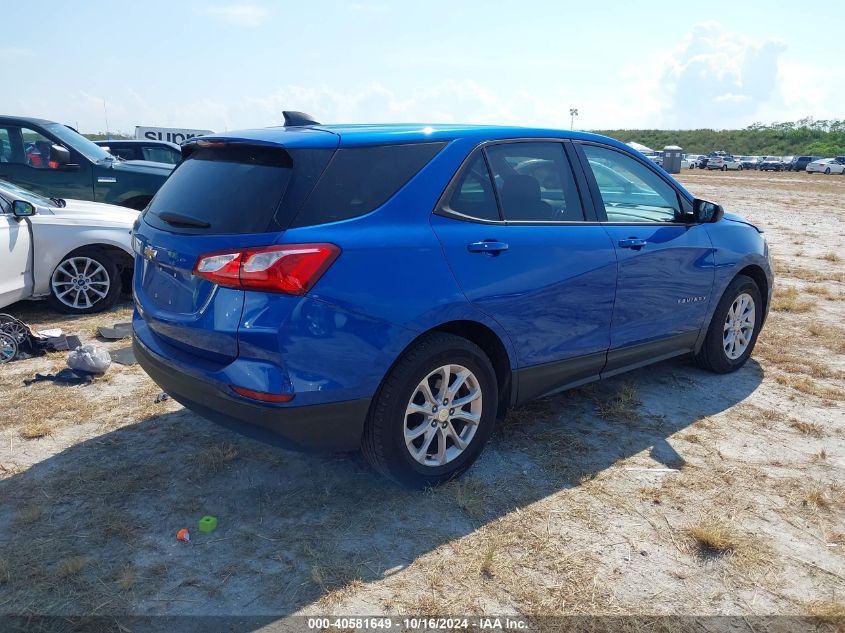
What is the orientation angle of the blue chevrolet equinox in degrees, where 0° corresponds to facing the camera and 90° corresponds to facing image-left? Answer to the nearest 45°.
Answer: approximately 225°

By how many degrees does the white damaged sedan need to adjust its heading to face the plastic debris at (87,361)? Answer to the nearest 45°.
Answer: approximately 90° to its right

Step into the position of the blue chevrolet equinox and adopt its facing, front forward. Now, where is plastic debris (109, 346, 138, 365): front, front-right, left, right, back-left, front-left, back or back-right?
left

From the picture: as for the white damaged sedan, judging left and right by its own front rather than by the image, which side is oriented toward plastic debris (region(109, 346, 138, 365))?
right

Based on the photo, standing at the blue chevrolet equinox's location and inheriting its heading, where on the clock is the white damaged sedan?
The white damaged sedan is roughly at 9 o'clock from the blue chevrolet equinox.

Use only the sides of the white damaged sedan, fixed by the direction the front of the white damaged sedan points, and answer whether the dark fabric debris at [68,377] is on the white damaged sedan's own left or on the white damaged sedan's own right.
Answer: on the white damaged sedan's own right

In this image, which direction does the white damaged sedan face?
to the viewer's right

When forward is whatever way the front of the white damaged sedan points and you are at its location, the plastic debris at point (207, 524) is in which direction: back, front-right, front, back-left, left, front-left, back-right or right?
right

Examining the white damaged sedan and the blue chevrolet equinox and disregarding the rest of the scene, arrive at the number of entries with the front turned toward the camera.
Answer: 0
